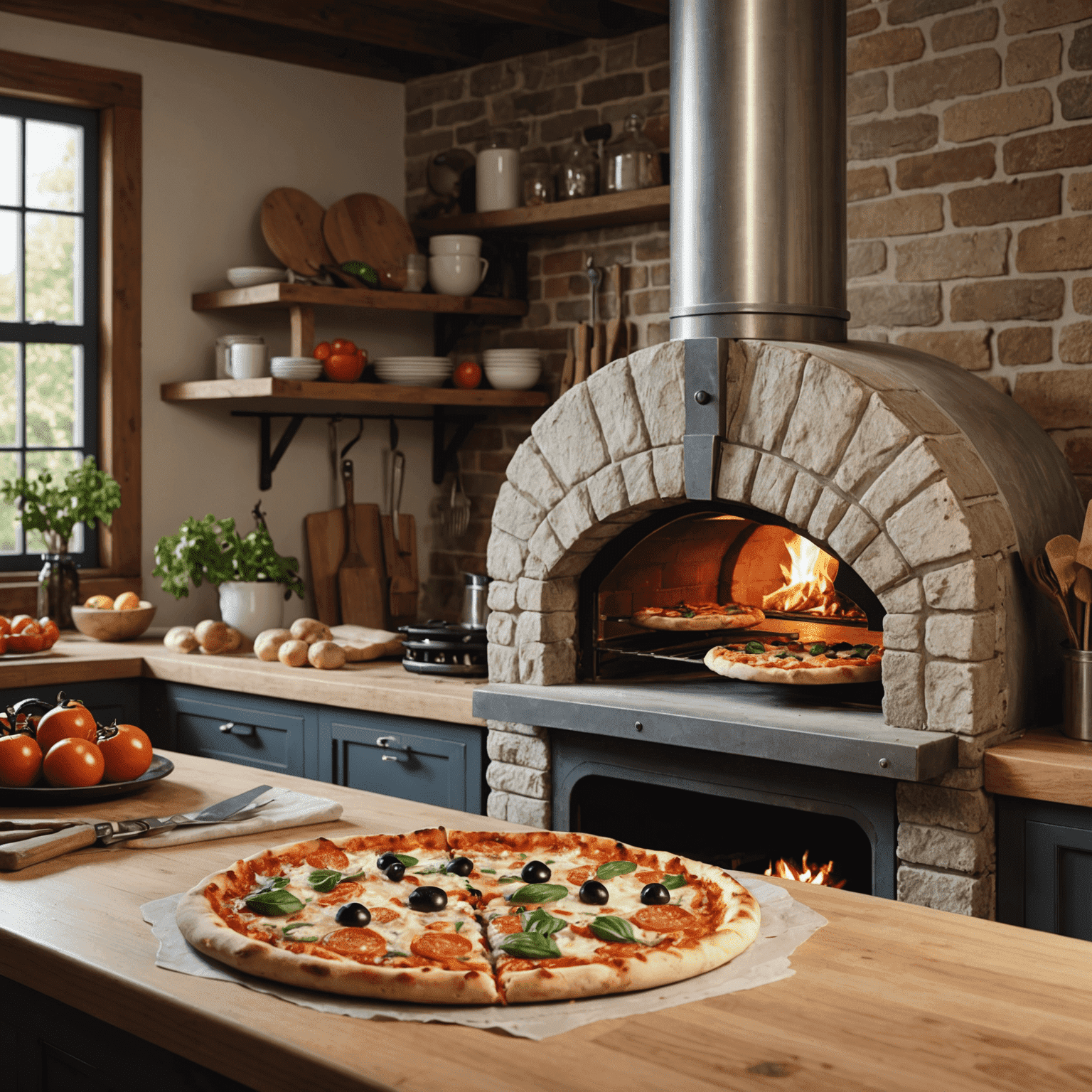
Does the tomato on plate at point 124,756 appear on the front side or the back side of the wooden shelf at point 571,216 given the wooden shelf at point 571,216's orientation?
on the front side

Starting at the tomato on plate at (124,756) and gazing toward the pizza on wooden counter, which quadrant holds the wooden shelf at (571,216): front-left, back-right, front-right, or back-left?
back-left

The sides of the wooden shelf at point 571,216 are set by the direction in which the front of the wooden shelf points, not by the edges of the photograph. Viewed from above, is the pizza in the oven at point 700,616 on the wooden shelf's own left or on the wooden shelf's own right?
on the wooden shelf's own left

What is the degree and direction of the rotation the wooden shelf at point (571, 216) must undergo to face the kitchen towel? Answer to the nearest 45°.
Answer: approximately 45° to its left

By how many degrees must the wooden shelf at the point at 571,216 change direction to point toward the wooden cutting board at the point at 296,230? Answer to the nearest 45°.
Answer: approximately 45° to its right

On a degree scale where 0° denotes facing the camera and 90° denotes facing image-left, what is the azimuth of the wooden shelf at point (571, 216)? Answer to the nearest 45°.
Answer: approximately 45°

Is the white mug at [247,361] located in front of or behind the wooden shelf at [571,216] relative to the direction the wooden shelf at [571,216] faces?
in front

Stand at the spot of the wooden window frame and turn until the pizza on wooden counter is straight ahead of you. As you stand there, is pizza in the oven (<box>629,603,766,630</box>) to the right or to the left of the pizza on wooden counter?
left

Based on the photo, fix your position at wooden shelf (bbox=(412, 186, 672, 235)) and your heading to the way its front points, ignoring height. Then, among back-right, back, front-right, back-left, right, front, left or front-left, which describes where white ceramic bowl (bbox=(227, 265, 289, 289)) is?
front-right

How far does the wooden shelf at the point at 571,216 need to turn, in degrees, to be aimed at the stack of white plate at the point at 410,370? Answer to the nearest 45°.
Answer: approximately 45° to its right
